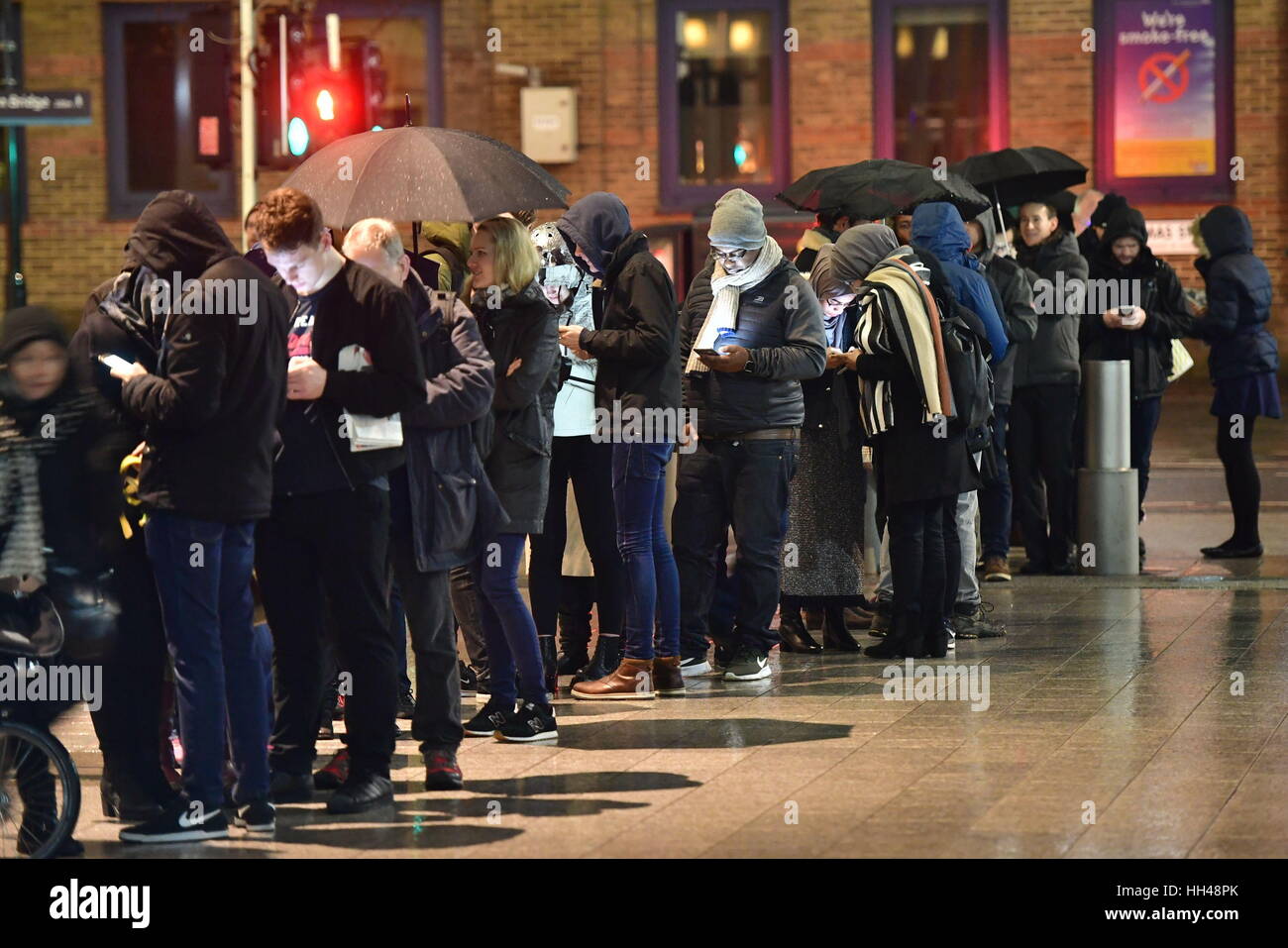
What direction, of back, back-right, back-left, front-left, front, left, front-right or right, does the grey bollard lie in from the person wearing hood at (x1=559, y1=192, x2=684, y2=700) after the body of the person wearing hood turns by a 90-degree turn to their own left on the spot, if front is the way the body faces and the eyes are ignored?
back-left

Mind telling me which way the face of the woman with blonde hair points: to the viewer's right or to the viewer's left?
to the viewer's left

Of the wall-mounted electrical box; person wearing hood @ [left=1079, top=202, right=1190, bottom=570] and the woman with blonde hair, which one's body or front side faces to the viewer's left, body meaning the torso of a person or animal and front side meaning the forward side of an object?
the woman with blonde hair

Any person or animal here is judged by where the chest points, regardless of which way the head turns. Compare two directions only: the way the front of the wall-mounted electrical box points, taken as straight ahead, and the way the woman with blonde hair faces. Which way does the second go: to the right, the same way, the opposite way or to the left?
to the right

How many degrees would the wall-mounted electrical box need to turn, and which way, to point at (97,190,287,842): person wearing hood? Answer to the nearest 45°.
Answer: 0° — it already faces them

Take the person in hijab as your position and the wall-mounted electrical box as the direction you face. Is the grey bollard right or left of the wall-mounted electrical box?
right

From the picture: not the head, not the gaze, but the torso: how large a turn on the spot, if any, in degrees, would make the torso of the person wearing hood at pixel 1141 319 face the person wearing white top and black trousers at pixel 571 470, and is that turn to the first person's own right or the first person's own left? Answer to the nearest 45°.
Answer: approximately 45° to the first person's own right

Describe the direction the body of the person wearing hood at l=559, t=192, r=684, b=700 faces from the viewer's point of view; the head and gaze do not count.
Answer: to the viewer's left

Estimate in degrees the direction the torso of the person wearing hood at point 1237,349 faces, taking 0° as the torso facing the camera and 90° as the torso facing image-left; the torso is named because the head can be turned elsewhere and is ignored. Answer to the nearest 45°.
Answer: approximately 90°

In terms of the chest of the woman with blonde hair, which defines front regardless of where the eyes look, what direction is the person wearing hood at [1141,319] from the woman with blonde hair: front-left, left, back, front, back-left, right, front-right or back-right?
back-right
